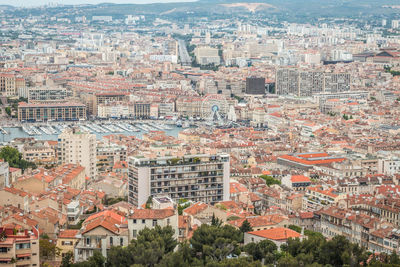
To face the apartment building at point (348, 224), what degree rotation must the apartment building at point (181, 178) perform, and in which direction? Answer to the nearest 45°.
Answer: approximately 90° to its left

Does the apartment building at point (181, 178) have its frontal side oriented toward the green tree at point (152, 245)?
yes

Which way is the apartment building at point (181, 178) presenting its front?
toward the camera

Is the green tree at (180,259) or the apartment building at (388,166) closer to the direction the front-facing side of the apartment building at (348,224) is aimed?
the green tree

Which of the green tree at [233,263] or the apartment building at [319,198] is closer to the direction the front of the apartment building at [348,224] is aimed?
the green tree

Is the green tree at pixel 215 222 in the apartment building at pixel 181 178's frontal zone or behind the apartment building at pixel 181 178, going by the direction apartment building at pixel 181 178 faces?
frontal zone

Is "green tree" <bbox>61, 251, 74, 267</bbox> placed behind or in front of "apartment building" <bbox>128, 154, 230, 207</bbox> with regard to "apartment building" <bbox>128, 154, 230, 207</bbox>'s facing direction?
in front

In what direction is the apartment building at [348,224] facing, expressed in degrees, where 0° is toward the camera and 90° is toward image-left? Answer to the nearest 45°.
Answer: approximately 45°

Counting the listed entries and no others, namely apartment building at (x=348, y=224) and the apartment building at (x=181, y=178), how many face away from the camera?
0

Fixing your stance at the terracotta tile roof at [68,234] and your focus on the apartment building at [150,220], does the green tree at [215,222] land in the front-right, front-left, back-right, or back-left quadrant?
front-left

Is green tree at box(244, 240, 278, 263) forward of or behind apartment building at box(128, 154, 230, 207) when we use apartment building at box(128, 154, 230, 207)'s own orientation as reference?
forward

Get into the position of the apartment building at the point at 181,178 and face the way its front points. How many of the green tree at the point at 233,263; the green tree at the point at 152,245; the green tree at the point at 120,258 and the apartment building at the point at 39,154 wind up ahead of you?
3

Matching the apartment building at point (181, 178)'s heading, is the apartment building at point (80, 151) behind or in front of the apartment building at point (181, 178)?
behind

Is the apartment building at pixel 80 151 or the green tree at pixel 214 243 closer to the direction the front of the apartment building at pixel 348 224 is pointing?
the green tree
